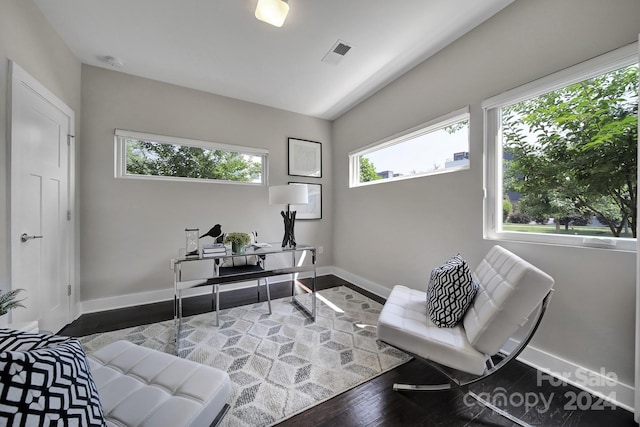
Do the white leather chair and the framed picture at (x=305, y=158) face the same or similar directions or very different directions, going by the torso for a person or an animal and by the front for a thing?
very different directions

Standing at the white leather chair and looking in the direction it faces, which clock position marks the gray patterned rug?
The gray patterned rug is roughly at 12 o'clock from the white leather chair.

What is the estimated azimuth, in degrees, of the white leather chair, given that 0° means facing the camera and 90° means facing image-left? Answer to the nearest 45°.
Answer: approximately 90°

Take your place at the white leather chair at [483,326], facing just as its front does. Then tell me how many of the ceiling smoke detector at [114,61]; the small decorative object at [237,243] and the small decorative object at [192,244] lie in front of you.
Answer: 3

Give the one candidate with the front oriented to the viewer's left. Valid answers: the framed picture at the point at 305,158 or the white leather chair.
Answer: the white leather chair

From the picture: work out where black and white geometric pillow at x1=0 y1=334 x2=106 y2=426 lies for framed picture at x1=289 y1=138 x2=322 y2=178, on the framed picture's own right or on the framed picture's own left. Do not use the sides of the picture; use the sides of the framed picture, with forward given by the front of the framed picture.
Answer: on the framed picture's own right

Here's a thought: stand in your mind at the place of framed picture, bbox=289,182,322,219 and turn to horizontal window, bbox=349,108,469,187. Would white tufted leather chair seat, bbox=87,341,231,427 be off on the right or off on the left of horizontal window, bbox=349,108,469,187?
right
